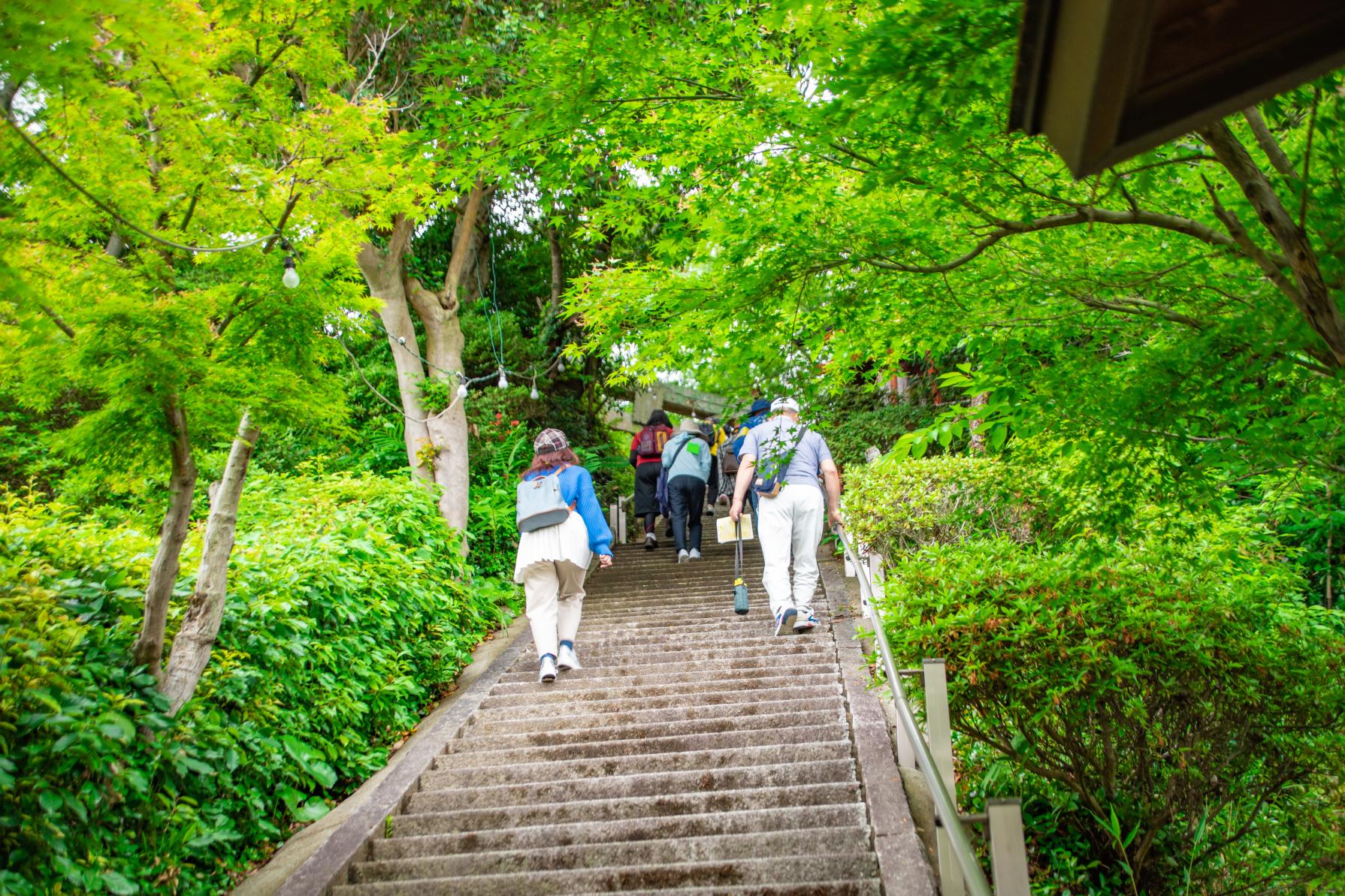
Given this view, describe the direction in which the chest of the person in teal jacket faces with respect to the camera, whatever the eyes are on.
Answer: away from the camera

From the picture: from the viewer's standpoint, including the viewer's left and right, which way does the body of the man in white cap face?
facing away from the viewer

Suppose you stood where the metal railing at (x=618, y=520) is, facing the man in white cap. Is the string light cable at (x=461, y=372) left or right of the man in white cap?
right

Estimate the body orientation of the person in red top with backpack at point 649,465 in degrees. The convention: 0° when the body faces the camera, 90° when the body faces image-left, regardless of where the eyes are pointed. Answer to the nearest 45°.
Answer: approximately 180°

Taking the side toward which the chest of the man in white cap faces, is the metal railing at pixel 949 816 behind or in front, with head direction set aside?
behind

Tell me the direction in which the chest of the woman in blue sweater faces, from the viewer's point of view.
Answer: away from the camera

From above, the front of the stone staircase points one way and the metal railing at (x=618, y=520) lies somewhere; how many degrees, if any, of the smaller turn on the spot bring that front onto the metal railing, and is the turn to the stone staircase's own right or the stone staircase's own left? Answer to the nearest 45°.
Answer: approximately 180°

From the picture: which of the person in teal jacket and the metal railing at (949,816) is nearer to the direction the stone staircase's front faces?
the metal railing

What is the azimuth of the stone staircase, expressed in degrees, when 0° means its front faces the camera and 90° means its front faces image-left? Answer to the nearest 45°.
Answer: approximately 0°

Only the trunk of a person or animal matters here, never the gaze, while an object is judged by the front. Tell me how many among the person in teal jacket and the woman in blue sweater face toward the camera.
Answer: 0

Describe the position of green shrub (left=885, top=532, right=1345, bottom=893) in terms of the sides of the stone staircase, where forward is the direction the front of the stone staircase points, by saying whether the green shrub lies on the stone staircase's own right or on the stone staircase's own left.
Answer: on the stone staircase's own left

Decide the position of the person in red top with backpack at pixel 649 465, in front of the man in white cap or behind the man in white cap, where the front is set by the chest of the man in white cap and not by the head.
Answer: in front

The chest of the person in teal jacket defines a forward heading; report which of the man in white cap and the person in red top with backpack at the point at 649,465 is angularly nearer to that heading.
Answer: the person in red top with backpack
